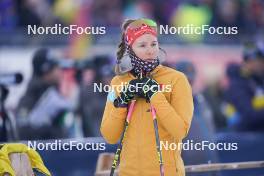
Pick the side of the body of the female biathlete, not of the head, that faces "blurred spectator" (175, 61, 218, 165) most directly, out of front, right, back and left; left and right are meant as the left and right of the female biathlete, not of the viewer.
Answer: back

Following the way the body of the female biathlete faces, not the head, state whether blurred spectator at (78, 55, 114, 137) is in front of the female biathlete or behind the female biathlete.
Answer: behind

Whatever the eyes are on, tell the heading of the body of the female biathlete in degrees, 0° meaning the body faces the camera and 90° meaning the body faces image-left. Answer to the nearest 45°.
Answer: approximately 0°

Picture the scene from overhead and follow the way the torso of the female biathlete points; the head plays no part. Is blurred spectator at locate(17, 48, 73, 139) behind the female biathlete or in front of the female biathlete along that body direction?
behind

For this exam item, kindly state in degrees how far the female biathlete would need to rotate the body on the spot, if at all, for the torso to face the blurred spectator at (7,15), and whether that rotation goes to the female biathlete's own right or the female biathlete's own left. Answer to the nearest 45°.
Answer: approximately 135° to the female biathlete's own right

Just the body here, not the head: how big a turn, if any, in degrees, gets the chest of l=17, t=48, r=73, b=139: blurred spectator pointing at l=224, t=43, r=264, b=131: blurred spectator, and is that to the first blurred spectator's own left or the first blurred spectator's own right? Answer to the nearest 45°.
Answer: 0° — they already face them

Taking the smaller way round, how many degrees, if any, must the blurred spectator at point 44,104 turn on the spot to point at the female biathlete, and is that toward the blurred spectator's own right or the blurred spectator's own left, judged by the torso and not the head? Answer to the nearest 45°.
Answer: approximately 90° to the blurred spectator's own right

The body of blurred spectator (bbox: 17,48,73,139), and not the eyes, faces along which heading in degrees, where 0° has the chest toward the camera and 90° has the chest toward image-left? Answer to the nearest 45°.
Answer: approximately 270°
